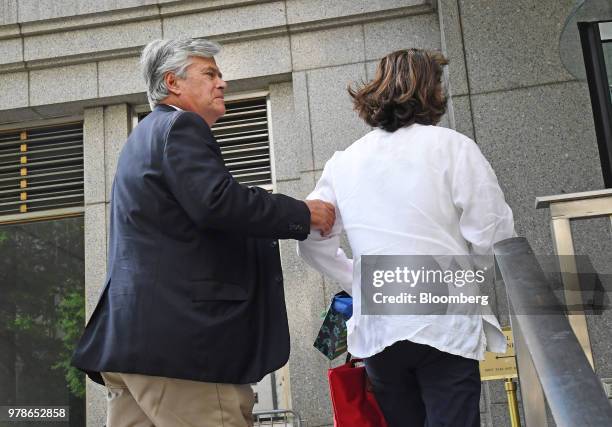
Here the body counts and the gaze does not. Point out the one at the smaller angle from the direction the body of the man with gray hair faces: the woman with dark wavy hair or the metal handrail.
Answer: the woman with dark wavy hair

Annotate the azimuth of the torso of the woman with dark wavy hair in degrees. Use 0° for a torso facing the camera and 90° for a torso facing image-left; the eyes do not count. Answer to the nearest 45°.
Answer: approximately 180°

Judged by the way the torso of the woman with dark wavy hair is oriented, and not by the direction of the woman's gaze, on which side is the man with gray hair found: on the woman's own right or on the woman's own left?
on the woman's own left

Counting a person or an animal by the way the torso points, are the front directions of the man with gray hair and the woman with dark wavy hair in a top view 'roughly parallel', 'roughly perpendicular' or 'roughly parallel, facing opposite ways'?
roughly perpendicular

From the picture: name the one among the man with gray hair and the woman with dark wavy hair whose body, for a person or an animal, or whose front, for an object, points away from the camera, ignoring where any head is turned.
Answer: the woman with dark wavy hair

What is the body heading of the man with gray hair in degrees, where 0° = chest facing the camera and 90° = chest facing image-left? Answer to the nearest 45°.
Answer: approximately 270°

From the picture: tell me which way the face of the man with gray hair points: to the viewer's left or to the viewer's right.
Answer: to the viewer's right

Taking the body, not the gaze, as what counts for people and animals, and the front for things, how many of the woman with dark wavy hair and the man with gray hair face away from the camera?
1

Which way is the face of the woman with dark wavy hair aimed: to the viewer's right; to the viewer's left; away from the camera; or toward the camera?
away from the camera

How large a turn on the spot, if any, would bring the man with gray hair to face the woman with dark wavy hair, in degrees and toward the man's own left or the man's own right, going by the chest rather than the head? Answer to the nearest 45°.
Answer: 0° — they already face them
